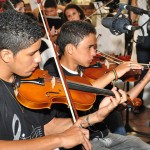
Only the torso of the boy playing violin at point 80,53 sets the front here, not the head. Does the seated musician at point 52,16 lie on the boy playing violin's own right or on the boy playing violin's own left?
on the boy playing violin's own left

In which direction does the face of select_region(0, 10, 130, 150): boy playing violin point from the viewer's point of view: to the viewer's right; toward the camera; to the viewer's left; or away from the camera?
to the viewer's right

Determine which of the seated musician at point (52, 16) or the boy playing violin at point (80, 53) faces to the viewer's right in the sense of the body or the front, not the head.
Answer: the boy playing violin

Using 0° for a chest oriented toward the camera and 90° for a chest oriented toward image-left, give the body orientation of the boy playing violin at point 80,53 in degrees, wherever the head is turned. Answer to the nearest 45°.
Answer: approximately 270°

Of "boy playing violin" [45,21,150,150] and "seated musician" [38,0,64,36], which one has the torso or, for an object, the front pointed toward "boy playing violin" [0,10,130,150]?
the seated musician

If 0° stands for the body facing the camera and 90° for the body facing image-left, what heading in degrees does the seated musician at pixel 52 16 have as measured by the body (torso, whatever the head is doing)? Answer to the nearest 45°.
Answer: approximately 0°

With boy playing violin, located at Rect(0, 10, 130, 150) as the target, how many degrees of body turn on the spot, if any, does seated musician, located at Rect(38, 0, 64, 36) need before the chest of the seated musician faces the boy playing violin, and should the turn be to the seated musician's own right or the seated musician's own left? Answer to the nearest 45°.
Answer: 0° — they already face them

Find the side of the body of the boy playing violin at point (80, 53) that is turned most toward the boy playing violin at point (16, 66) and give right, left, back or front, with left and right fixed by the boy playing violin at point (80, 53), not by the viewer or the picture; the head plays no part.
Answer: right

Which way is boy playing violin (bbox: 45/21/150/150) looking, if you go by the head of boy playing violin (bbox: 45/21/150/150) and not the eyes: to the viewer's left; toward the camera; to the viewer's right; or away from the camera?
to the viewer's right

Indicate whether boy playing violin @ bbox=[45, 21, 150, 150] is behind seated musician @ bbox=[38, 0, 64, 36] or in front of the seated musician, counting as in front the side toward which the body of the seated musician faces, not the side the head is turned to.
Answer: in front

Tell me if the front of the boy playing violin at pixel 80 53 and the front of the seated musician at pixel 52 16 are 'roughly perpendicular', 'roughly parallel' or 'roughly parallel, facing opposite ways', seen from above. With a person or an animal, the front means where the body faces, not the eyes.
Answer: roughly perpendicular
